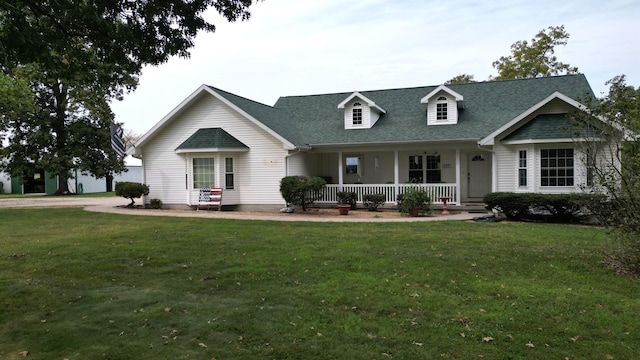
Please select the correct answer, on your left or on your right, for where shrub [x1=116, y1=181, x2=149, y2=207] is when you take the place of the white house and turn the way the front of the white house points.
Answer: on your right

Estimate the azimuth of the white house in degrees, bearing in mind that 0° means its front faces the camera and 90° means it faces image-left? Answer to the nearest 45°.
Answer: approximately 0°

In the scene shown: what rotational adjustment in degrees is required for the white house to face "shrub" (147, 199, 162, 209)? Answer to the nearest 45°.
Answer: approximately 90° to its right
